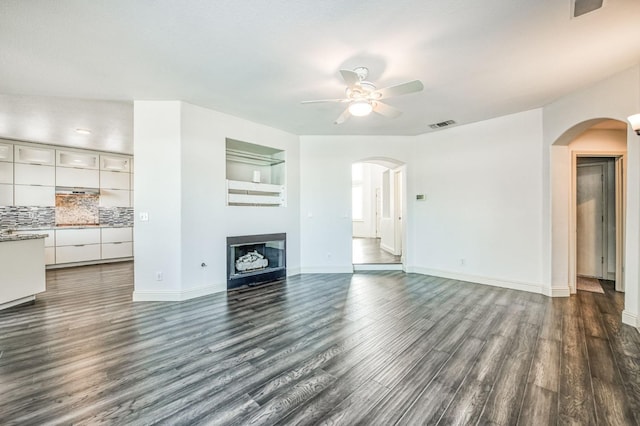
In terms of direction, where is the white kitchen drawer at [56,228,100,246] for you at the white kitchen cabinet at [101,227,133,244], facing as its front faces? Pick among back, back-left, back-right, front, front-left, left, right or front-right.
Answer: right

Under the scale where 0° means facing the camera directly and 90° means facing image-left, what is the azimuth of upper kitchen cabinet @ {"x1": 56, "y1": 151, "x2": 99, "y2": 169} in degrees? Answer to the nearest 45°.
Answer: approximately 0°

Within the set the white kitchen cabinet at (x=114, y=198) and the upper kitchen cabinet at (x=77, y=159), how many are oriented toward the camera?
2

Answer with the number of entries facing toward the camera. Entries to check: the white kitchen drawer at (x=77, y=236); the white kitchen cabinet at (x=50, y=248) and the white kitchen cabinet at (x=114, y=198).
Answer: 3

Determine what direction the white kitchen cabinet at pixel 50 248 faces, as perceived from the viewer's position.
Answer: facing the viewer

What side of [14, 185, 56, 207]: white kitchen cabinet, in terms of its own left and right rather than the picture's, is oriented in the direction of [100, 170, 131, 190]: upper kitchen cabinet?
left

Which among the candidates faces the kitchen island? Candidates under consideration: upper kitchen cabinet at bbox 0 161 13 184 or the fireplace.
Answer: the upper kitchen cabinet

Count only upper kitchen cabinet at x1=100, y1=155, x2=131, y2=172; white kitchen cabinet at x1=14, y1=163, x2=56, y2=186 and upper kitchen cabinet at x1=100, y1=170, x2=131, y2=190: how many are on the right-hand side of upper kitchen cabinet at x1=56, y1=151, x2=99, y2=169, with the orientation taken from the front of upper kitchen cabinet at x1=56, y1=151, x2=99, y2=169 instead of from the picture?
1

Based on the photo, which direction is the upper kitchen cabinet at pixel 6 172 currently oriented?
toward the camera

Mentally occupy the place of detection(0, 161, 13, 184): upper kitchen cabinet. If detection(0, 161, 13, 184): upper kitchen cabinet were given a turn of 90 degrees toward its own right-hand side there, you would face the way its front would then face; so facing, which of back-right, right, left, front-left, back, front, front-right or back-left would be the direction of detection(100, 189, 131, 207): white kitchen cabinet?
back

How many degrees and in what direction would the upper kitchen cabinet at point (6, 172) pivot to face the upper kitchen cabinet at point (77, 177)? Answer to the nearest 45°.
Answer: approximately 90° to its left

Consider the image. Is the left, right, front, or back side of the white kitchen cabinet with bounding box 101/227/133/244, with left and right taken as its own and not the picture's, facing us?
front

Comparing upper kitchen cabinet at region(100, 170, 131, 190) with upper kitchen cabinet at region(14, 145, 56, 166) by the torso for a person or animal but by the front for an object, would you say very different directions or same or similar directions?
same or similar directions

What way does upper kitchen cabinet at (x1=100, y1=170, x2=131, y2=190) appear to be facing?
toward the camera

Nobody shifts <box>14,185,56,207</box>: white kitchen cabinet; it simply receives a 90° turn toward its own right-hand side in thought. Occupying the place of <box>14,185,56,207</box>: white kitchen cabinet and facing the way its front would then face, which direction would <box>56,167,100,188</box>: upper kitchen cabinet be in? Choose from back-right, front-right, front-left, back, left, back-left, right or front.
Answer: back
